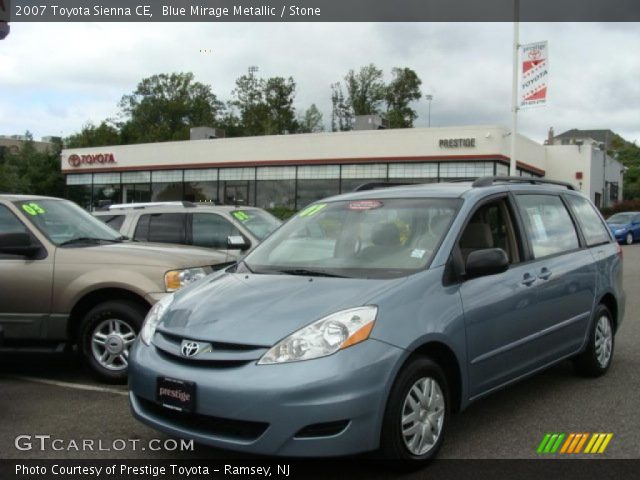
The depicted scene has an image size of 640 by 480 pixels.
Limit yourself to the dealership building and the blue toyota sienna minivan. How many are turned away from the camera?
0

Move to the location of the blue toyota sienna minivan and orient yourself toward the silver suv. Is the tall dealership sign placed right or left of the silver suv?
right

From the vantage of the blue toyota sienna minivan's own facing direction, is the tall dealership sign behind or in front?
behind

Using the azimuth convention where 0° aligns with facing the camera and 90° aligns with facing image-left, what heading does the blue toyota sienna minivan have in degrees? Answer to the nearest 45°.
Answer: approximately 45°

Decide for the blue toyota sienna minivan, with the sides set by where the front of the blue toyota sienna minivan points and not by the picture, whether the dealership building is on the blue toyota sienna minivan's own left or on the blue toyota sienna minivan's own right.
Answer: on the blue toyota sienna minivan's own right

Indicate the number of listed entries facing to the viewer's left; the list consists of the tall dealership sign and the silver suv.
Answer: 0

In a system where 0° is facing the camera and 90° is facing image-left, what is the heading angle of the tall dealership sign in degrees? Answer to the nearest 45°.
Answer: approximately 0°

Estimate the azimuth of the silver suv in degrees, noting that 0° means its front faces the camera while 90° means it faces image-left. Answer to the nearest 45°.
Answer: approximately 315°

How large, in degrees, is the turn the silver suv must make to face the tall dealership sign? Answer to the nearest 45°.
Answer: approximately 90° to its left

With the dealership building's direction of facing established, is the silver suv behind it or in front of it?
in front

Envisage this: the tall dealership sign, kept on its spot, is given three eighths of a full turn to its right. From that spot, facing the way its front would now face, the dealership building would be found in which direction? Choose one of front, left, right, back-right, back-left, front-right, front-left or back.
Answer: front

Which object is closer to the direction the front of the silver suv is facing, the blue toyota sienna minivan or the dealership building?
the blue toyota sienna minivan

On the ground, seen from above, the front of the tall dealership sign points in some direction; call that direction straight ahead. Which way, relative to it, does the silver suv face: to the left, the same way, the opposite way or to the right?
to the left

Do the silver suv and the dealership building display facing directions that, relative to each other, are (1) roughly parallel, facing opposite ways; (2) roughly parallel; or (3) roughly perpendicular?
roughly perpendicular

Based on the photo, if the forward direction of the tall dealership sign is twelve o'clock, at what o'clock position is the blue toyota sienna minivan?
The blue toyota sienna minivan is roughly at 12 o'clock from the tall dealership sign.
